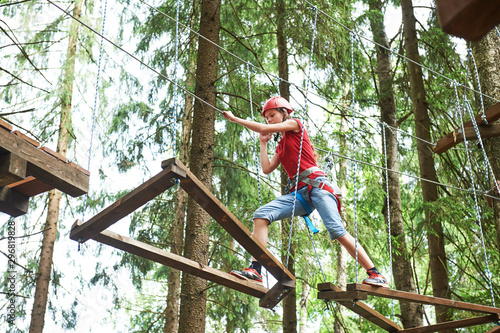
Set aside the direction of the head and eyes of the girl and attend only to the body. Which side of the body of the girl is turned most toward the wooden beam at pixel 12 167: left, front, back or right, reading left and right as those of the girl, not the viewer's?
front

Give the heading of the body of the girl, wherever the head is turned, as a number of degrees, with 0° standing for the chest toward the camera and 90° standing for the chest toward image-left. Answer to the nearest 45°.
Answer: approximately 90°

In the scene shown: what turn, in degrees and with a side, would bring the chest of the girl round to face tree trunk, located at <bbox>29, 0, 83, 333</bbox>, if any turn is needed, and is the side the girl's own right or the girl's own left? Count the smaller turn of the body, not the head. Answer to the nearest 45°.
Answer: approximately 45° to the girl's own right
